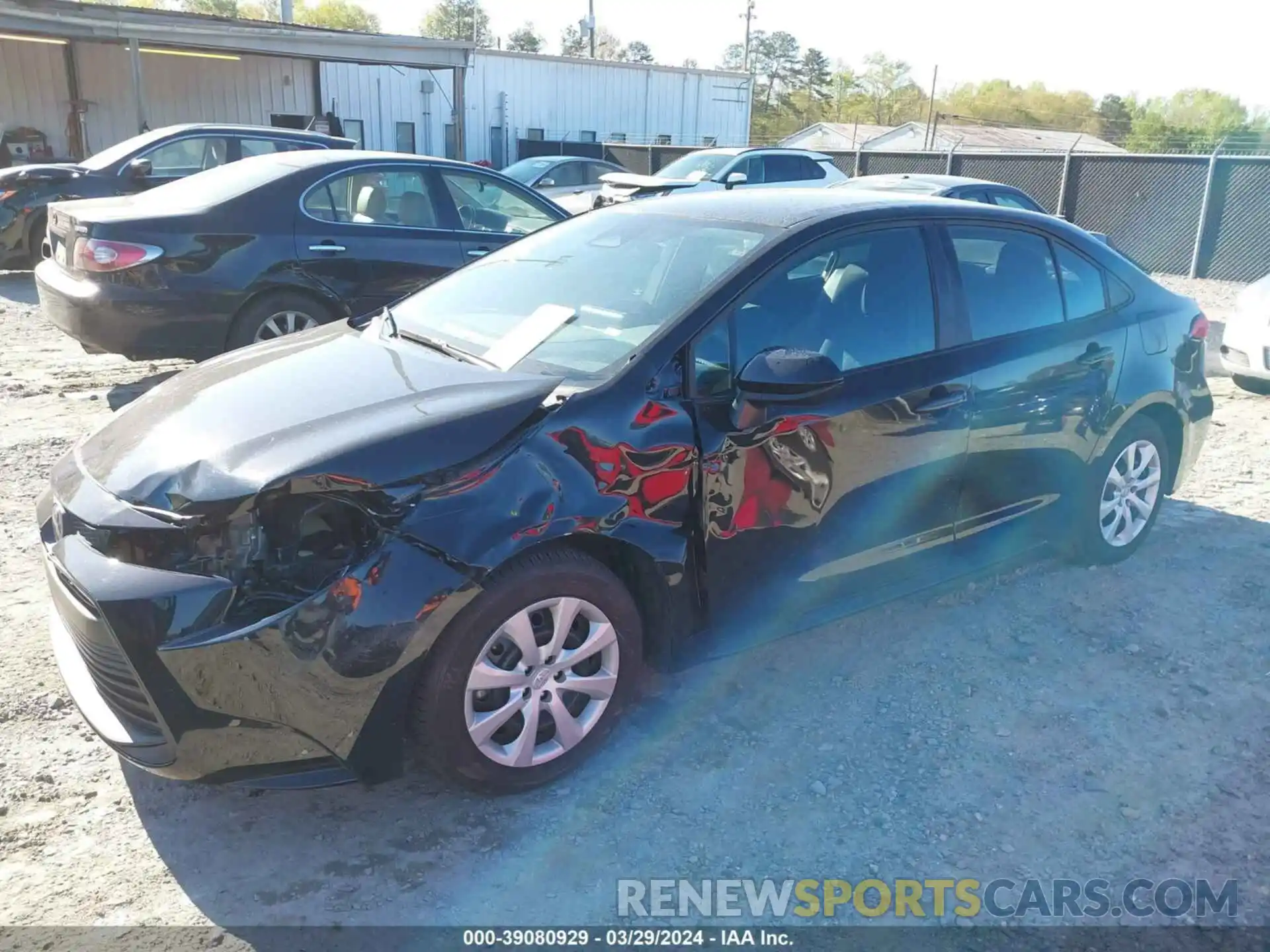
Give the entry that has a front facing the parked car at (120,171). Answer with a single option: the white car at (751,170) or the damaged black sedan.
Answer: the white car

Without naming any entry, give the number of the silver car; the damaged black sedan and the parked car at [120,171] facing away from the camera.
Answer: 0

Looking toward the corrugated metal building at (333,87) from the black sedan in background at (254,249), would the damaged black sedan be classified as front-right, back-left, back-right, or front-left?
back-right

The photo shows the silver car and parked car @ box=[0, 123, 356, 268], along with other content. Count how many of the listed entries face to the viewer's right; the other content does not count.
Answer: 0

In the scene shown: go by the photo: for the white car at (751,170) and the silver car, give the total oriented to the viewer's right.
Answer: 0

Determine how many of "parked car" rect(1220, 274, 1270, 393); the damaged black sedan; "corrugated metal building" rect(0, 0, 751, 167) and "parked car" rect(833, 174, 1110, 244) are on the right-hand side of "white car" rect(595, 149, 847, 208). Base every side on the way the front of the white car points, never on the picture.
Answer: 1

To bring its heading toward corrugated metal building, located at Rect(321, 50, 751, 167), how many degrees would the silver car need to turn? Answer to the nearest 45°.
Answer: approximately 135° to its right

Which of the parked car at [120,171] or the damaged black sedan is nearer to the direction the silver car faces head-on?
the parked car

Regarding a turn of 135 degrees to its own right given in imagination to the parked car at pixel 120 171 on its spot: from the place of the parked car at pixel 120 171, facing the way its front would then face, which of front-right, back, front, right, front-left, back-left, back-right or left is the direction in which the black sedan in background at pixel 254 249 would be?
back

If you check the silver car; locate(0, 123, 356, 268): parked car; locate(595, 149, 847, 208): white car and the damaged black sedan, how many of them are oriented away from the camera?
0

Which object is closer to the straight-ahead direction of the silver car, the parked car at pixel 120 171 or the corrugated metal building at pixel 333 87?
the parked car

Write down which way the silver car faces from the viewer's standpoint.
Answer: facing the viewer and to the left of the viewer

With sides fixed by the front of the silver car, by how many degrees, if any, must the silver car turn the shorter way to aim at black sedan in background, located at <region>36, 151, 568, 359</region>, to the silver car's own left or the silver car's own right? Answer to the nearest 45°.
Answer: approximately 45° to the silver car's own left

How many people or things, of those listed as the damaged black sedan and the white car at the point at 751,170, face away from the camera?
0

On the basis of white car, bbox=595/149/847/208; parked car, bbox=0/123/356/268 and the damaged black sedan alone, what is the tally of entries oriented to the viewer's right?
0

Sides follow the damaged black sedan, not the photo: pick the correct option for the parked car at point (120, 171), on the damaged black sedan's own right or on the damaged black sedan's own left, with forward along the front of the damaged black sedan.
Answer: on the damaged black sedan's own right

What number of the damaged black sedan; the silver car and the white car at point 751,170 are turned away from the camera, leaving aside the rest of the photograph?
0

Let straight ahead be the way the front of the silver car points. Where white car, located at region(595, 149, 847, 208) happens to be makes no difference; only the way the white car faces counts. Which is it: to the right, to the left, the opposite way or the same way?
the same way

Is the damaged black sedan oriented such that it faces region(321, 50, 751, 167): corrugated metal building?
no

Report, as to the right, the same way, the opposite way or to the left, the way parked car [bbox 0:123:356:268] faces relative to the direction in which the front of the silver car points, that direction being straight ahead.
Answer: the same way

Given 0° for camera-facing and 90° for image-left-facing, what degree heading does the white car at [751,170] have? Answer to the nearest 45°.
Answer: approximately 45°
